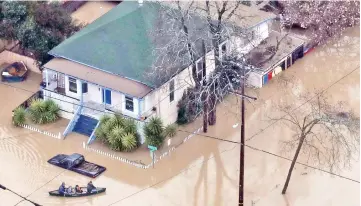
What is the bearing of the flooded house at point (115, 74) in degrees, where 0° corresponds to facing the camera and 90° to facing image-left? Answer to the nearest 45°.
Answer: approximately 45°

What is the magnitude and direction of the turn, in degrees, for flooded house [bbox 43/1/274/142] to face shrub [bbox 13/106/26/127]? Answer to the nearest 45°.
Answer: approximately 45° to its right
